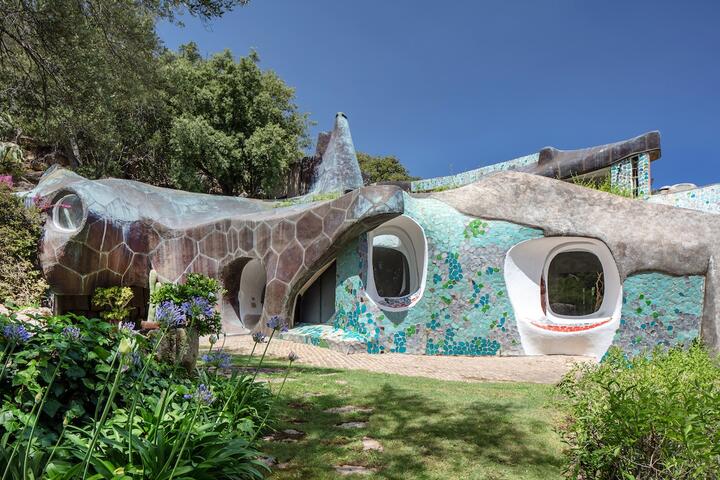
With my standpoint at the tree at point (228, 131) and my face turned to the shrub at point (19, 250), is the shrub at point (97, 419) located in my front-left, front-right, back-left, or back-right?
front-left

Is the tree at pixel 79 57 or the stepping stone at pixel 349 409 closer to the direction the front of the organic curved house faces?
the stepping stone

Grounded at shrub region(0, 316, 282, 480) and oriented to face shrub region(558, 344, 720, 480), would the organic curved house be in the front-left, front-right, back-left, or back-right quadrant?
front-left

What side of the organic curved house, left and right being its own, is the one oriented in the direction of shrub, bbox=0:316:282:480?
front

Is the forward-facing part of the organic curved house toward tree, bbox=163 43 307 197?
no

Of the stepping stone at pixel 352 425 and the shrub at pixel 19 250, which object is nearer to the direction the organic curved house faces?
the stepping stone

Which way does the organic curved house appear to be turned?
toward the camera

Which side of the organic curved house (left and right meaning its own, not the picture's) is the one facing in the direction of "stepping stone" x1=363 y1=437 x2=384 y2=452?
front

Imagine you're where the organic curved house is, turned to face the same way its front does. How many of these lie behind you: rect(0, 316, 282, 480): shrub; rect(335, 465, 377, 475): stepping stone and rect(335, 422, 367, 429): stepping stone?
0

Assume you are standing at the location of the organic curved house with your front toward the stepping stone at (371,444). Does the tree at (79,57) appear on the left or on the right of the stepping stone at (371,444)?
right
